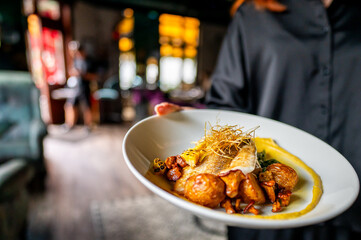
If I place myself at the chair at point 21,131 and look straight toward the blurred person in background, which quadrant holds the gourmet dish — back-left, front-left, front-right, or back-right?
back-right

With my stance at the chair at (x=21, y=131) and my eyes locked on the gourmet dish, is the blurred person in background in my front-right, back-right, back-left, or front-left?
back-left
